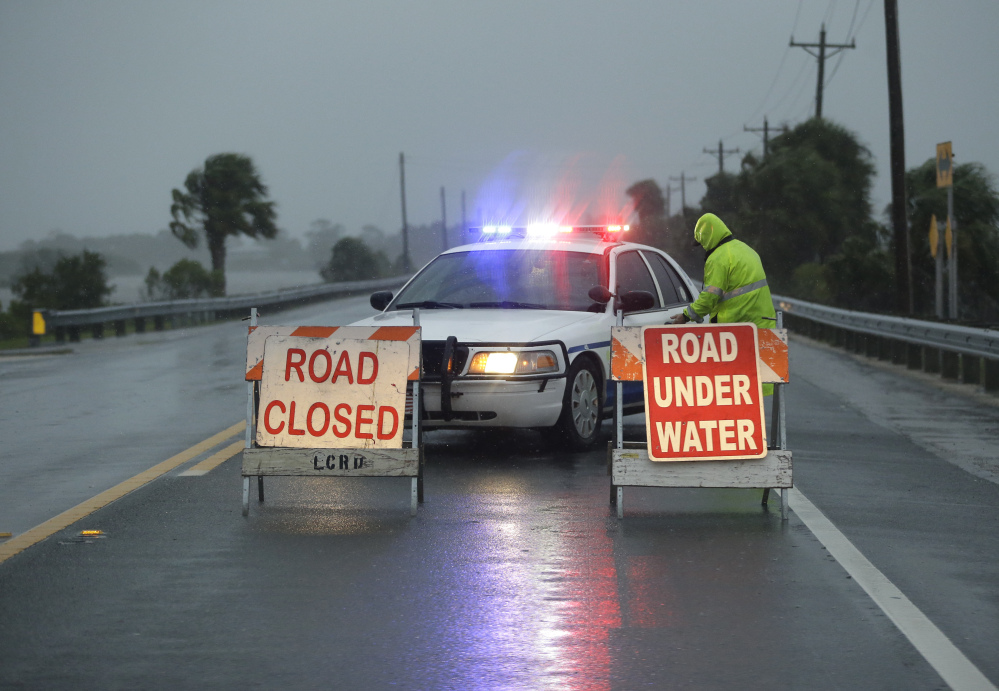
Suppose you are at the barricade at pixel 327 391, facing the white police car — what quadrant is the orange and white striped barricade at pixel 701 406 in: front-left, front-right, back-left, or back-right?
front-right

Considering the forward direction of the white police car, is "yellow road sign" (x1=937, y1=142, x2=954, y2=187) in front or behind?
behind

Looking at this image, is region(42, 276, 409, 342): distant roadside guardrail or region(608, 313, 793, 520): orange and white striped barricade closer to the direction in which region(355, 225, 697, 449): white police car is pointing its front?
the orange and white striped barricade

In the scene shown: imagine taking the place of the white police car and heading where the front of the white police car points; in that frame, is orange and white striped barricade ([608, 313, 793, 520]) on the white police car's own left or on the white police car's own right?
on the white police car's own left

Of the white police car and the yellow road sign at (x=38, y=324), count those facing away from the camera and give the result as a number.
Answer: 0

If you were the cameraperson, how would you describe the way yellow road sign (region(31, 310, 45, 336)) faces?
facing the viewer

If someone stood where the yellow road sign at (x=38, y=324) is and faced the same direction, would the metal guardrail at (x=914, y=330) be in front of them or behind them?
in front

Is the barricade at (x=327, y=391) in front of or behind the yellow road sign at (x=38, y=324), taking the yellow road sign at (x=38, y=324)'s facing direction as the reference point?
in front

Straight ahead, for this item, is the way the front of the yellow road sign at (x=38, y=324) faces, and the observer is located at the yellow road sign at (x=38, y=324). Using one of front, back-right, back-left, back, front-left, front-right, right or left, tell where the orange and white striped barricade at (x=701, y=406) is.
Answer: front

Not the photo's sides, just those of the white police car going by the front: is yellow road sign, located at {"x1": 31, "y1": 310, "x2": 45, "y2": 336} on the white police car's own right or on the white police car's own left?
on the white police car's own right

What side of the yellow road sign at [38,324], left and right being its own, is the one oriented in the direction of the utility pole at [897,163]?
left

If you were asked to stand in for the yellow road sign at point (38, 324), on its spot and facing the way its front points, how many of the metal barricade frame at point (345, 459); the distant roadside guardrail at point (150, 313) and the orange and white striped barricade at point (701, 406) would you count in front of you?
2

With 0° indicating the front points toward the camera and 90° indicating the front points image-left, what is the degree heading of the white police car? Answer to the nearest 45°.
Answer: approximately 45°
